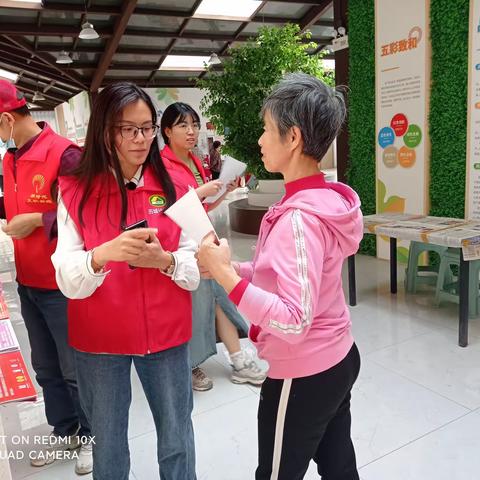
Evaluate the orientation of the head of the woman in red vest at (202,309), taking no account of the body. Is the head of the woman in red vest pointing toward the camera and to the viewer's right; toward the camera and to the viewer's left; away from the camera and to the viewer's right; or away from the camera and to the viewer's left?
toward the camera and to the viewer's right

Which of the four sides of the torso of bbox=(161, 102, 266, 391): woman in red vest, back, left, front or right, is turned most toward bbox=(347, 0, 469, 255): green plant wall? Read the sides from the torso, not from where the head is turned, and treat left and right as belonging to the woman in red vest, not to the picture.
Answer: left

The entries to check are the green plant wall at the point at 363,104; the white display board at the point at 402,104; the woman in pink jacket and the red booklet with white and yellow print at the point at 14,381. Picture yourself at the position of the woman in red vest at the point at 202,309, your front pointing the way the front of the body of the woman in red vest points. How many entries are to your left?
2

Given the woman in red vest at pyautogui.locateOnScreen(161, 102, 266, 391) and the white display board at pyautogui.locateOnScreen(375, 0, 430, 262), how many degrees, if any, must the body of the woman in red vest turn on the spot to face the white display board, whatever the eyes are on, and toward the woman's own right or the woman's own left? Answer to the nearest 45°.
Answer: approximately 90° to the woman's own left

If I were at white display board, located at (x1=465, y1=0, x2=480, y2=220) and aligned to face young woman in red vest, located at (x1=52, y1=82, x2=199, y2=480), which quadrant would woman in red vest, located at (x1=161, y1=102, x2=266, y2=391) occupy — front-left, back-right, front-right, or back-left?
front-right

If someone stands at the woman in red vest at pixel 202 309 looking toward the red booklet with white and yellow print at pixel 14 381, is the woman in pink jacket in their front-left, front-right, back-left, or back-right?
front-left

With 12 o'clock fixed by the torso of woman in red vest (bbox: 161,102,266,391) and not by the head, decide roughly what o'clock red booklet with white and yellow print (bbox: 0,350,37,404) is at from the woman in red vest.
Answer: The red booklet with white and yellow print is roughly at 2 o'clock from the woman in red vest.

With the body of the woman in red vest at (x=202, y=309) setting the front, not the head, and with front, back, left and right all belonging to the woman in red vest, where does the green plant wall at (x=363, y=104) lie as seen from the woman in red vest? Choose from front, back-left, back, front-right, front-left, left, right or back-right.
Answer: left

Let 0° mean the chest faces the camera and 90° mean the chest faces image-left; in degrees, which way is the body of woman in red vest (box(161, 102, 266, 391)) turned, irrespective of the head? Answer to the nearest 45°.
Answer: approximately 315°

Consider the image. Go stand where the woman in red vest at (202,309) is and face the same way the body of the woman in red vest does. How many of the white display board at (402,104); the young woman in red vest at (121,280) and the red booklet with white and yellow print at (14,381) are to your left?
1

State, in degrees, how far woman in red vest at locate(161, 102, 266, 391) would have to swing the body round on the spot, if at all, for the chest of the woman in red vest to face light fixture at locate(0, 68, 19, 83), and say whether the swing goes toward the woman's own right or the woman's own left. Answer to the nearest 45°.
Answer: approximately 180°

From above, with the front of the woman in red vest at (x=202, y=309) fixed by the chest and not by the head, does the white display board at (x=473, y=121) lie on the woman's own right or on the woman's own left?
on the woman's own left

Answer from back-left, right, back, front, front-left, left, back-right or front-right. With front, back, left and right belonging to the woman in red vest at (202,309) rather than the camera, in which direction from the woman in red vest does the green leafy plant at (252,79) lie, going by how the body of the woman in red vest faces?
back-left

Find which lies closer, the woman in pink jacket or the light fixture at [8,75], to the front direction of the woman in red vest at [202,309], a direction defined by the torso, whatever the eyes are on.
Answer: the woman in pink jacket

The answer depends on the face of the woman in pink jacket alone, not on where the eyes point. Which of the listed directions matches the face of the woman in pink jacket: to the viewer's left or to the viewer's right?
to the viewer's left

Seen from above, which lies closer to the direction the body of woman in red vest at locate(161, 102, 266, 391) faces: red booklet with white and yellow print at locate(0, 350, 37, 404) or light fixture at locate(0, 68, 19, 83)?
the red booklet with white and yellow print

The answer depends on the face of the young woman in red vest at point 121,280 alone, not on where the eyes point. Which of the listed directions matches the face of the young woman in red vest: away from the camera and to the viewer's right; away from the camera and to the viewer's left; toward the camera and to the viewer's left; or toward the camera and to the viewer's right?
toward the camera and to the viewer's right

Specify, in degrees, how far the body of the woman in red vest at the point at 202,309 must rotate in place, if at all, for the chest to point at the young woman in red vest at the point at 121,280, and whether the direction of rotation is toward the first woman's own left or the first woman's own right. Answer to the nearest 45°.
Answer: approximately 45° to the first woman's own right
